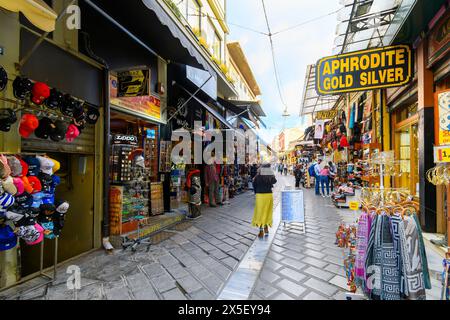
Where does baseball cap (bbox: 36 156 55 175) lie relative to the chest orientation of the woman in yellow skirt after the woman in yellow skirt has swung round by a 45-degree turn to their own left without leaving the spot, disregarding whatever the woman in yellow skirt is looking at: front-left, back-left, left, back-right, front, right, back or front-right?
left

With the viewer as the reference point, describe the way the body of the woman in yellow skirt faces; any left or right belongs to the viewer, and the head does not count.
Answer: facing away from the viewer

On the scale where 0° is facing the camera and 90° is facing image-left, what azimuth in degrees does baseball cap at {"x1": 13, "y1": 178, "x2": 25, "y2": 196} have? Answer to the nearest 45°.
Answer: approximately 315°

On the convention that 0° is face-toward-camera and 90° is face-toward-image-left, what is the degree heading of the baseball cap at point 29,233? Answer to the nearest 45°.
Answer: approximately 315°

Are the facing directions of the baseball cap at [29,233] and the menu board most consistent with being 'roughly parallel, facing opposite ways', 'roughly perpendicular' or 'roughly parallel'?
roughly perpendicular

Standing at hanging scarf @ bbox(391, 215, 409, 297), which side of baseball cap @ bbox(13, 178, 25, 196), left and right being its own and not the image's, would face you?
front

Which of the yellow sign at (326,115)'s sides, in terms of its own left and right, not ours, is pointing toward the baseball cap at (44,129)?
front

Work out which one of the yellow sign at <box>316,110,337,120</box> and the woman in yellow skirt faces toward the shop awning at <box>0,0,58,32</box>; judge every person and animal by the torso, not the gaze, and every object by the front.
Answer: the yellow sign

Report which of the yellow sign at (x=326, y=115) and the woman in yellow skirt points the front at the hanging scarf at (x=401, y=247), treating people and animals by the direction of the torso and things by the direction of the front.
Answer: the yellow sign

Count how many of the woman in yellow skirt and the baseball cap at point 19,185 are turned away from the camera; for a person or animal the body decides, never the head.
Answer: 1

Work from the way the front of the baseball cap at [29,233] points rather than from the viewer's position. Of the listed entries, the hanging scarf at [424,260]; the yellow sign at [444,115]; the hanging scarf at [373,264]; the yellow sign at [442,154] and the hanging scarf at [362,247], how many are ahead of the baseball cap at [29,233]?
5
